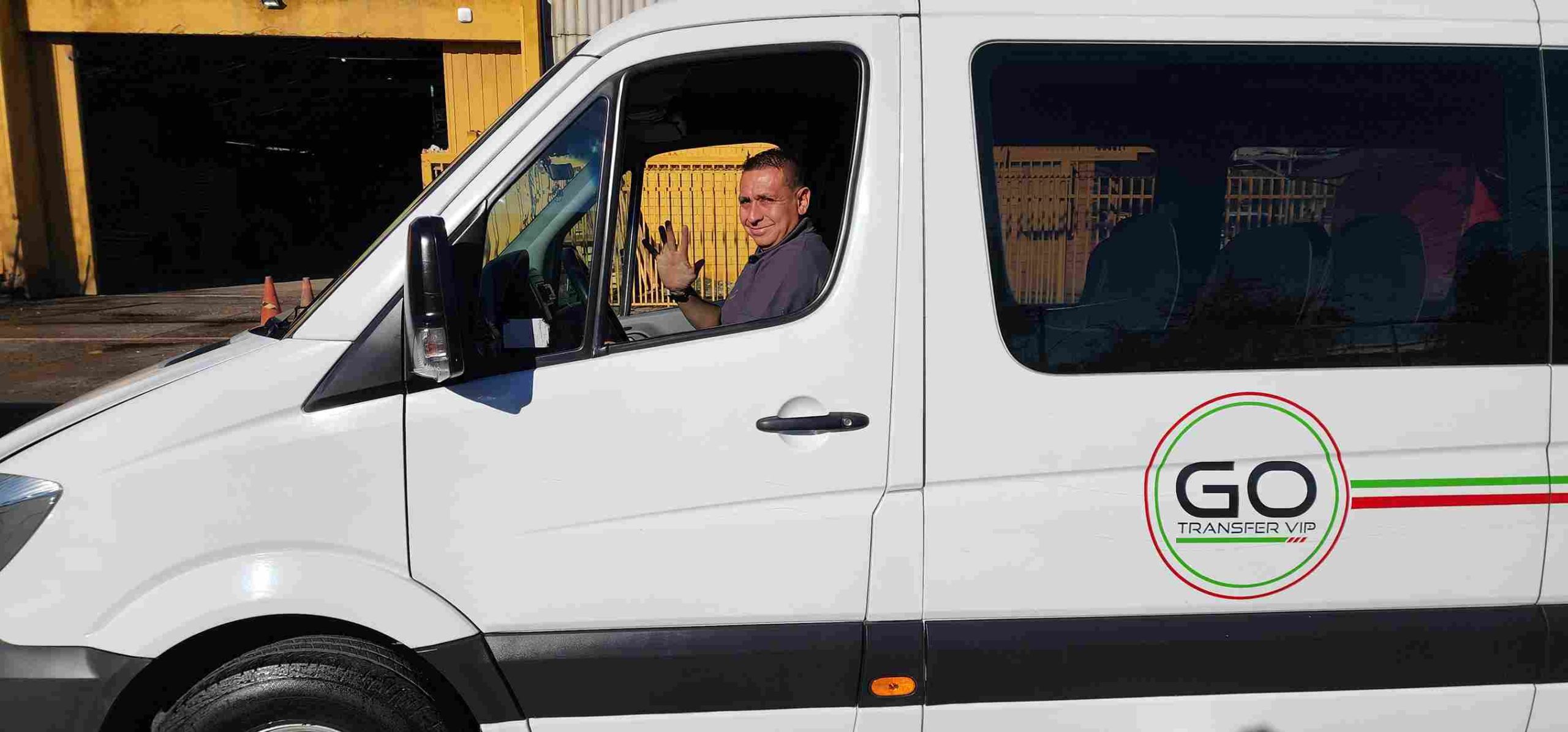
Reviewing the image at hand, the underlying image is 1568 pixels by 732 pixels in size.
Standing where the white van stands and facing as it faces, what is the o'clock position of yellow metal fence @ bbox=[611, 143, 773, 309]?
The yellow metal fence is roughly at 2 o'clock from the white van.

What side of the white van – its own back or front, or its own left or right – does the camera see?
left
